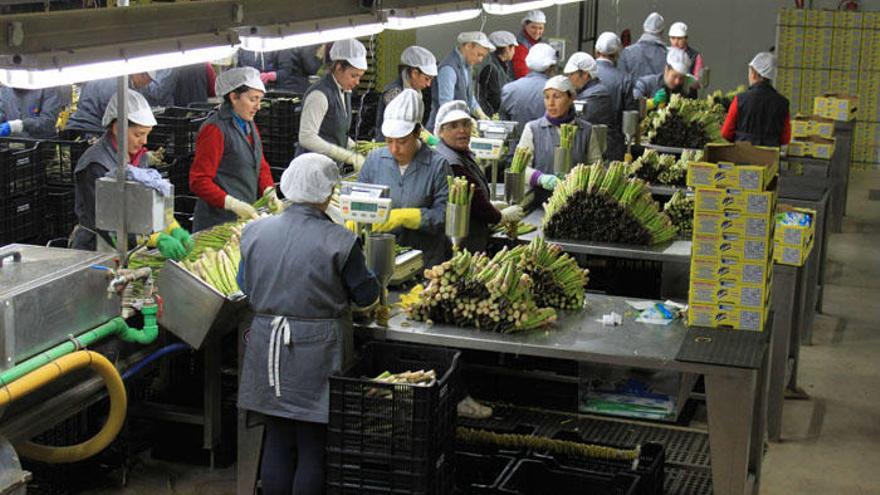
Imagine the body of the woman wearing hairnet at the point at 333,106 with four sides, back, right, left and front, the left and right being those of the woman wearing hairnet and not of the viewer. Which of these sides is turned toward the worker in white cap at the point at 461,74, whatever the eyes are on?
left

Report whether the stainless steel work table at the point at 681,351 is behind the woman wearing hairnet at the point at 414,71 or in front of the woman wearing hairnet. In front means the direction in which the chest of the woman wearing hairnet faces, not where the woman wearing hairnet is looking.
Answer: in front

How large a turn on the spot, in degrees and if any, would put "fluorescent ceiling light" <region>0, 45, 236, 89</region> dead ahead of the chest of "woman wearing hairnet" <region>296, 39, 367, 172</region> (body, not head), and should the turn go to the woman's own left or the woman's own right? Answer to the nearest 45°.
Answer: approximately 45° to the woman's own right

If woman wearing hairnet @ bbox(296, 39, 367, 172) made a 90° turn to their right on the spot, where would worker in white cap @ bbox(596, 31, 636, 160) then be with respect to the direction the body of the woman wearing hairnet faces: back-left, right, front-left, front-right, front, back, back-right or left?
back

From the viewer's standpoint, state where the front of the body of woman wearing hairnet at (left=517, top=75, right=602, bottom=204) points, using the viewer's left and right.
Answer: facing the viewer

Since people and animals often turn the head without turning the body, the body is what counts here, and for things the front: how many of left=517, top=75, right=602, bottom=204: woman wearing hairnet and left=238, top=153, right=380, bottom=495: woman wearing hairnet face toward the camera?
1
